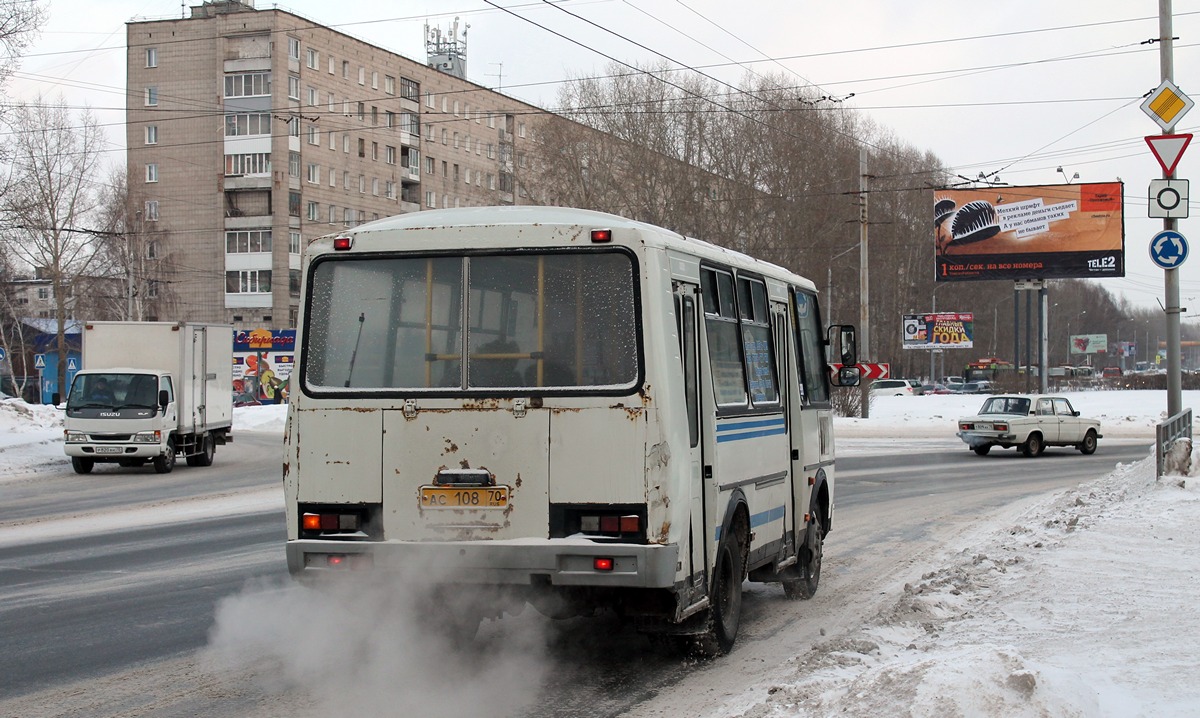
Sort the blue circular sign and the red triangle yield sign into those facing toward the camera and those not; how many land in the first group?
2

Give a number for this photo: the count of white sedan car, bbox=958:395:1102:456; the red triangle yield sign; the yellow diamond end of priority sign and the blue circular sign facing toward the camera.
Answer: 3

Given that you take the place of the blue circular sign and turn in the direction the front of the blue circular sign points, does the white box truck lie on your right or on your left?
on your right

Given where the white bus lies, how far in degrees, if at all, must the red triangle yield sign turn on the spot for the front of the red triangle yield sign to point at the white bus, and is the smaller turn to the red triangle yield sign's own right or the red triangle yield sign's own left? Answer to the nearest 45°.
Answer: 0° — it already faces it

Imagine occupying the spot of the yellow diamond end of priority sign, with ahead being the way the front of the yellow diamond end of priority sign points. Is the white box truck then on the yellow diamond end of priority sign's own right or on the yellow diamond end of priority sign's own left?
on the yellow diamond end of priority sign's own right

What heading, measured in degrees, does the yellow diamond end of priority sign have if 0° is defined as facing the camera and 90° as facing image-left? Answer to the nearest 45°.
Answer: approximately 0°

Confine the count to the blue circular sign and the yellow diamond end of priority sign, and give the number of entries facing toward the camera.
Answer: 2

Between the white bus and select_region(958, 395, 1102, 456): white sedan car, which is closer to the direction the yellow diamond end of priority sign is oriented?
the white bus
